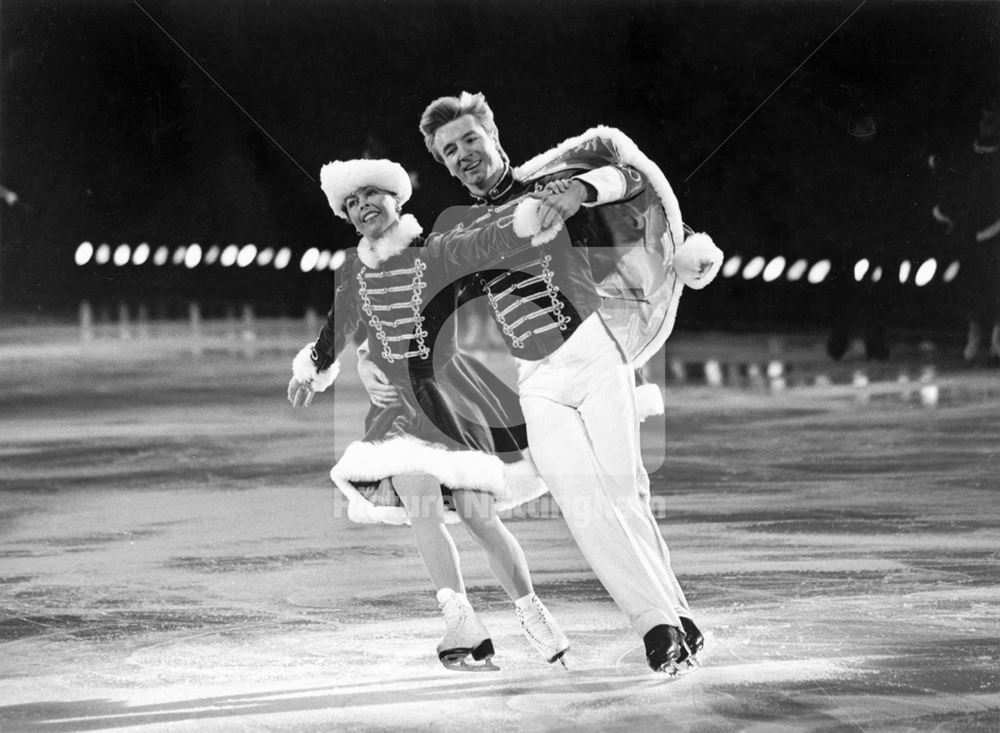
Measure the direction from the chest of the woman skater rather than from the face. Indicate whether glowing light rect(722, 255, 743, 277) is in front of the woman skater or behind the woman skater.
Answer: behind

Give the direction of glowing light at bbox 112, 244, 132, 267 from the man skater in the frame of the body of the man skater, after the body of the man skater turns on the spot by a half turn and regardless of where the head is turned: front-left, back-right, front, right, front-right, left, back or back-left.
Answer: front-left

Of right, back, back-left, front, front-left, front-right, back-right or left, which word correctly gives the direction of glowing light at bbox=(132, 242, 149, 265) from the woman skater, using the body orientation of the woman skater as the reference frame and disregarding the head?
back-right

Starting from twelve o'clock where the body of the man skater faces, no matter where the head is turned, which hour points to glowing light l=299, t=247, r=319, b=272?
The glowing light is roughly at 5 o'clock from the man skater.

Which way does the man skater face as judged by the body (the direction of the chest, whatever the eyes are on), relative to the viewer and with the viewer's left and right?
facing the viewer

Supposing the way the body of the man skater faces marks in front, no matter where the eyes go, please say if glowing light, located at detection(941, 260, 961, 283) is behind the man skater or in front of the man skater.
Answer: behind

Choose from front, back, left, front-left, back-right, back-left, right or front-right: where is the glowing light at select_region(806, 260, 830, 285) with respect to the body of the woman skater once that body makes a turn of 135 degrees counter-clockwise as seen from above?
front

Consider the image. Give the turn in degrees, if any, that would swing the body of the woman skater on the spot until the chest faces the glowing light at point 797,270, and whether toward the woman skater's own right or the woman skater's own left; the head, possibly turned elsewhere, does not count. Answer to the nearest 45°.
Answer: approximately 135° to the woman skater's own left

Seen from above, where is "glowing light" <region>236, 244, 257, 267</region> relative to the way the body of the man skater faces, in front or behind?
behind
